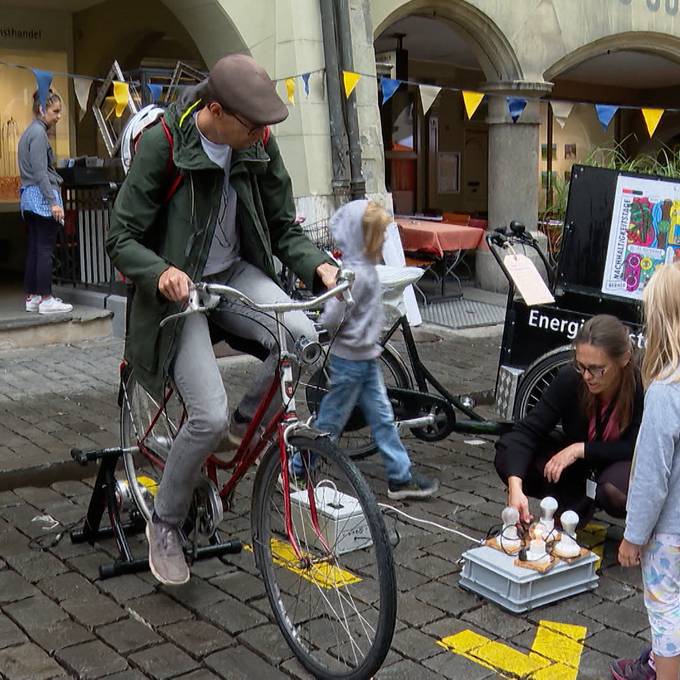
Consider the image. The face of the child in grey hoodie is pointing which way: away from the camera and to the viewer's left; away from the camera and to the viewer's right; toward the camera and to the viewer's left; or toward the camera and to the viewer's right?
away from the camera and to the viewer's right

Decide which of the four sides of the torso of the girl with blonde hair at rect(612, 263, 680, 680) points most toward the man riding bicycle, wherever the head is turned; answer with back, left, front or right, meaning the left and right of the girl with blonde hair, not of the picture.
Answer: front

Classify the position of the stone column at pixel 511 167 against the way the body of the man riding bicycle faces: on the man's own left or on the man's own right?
on the man's own left

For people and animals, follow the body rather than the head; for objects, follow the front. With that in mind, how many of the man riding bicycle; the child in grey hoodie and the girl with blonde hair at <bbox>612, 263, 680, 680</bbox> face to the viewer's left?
1

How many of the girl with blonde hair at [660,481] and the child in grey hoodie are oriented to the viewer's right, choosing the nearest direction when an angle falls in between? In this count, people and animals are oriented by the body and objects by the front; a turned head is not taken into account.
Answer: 1

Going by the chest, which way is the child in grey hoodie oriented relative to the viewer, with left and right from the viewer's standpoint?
facing to the right of the viewer

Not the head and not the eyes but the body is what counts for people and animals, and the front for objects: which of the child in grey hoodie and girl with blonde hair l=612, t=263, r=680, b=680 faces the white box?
the girl with blonde hair

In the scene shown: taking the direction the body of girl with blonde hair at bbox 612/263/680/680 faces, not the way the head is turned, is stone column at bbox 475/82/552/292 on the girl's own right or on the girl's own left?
on the girl's own right

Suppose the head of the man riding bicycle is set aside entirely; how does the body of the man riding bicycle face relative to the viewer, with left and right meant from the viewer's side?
facing the viewer and to the right of the viewer

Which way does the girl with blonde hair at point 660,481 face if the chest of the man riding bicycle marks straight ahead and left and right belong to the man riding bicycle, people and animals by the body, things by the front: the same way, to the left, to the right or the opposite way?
the opposite way

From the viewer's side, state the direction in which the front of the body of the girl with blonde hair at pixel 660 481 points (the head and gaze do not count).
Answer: to the viewer's left
